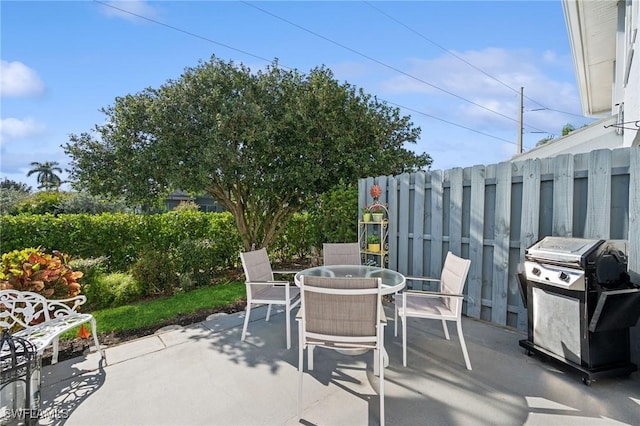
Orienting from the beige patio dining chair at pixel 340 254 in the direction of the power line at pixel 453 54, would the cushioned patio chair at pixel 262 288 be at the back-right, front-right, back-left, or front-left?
back-left

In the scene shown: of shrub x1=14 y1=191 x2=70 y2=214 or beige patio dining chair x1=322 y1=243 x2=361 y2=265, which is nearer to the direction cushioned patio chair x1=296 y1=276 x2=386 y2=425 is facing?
the beige patio dining chair

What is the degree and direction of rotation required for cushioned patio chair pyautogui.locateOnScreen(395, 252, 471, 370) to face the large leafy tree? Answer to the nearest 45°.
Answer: approximately 45° to its right

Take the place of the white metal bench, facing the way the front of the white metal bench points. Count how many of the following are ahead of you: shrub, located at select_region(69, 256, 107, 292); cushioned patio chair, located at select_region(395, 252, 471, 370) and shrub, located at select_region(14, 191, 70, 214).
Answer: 1

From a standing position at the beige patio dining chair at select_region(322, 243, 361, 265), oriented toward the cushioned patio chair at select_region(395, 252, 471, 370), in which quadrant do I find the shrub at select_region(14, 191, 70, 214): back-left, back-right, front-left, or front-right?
back-right

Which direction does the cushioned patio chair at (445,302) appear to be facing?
to the viewer's left

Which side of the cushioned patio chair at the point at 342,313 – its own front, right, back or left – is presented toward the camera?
back

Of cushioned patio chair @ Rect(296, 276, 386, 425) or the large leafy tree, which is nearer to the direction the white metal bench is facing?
the cushioned patio chair

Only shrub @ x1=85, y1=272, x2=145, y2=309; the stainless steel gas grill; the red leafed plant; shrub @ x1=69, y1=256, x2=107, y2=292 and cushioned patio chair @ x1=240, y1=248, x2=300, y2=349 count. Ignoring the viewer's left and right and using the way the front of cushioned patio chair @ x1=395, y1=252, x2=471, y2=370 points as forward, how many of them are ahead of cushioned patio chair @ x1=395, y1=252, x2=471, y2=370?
4

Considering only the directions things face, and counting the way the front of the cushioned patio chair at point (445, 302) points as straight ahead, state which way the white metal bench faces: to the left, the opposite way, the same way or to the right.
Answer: the opposite way

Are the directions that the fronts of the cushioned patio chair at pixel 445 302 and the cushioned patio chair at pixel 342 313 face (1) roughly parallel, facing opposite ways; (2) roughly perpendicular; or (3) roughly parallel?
roughly perpendicular
